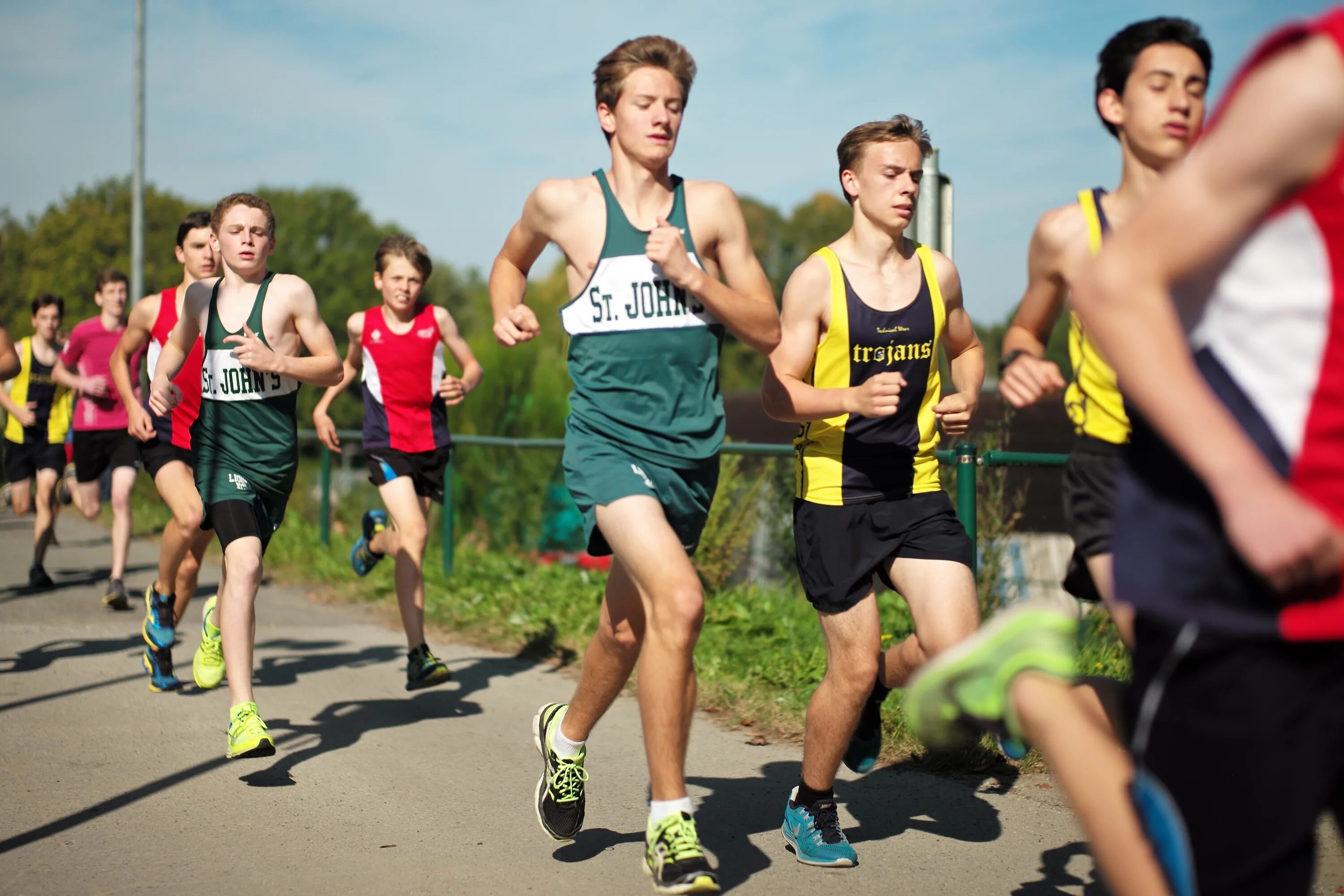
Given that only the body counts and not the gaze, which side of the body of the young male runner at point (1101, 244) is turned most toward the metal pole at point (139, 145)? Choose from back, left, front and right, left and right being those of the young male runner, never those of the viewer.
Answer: back

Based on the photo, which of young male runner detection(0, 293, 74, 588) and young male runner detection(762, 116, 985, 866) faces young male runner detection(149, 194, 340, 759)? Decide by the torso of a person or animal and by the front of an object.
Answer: young male runner detection(0, 293, 74, 588)

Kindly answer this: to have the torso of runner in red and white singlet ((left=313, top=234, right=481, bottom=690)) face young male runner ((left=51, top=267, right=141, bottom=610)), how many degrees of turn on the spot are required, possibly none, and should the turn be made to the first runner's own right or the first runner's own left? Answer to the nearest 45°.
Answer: approximately 135° to the first runner's own right

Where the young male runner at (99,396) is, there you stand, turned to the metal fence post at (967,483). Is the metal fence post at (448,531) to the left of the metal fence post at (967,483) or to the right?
left

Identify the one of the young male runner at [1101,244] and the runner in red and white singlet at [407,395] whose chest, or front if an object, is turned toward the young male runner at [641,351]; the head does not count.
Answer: the runner in red and white singlet

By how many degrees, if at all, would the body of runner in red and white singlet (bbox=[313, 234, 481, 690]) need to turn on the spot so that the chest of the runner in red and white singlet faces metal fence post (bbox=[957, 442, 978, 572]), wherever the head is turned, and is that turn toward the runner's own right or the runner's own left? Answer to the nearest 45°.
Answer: approximately 45° to the runner's own left

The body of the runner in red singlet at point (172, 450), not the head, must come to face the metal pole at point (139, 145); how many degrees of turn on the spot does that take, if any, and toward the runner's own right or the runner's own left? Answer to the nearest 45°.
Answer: approximately 135° to the runner's own left

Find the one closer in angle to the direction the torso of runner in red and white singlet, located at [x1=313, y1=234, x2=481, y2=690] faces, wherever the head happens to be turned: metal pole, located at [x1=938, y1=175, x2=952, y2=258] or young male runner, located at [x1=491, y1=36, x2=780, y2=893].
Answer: the young male runner

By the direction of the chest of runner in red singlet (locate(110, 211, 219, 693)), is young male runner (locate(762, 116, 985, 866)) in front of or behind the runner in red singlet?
in front

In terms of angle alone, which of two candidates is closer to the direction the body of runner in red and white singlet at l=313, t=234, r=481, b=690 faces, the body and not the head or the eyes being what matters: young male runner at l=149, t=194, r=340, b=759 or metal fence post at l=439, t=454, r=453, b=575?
the young male runner

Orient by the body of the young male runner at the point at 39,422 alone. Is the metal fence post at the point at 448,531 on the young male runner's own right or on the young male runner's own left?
on the young male runner's own left
